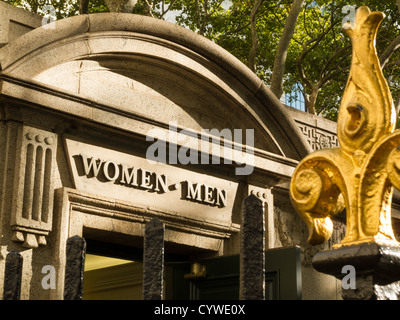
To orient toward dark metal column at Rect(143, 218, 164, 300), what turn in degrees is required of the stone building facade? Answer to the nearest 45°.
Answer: approximately 45° to its right

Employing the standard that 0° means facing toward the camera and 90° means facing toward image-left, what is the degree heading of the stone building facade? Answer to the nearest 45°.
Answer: approximately 315°

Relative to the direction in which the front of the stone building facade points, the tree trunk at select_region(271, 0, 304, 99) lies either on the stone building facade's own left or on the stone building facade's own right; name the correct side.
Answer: on the stone building facade's own left

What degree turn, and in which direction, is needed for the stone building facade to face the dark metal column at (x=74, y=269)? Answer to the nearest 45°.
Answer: approximately 45° to its right

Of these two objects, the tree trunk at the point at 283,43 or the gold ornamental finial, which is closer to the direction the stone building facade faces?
the gold ornamental finial

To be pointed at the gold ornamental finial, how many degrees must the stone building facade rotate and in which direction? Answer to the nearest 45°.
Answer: approximately 45° to its right
